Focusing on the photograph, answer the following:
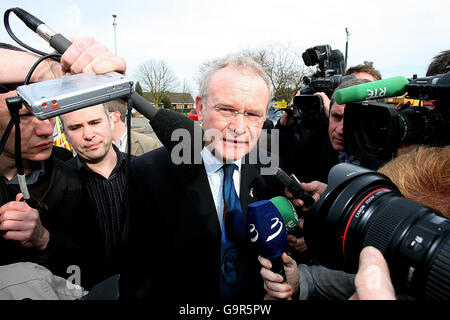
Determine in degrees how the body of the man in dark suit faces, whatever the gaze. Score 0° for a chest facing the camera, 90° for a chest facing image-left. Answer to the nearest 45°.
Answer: approximately 315°

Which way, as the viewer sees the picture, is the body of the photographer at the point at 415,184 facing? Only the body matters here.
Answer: to the viewer's left

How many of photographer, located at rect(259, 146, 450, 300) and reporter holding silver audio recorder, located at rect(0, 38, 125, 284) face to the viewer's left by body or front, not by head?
1

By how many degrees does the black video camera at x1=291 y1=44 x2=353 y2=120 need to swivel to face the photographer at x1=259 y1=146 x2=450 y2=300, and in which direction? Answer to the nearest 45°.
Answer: approximately 45° to its left

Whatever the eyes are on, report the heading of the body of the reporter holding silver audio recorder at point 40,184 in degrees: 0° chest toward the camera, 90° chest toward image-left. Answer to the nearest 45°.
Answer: approximately 315°
